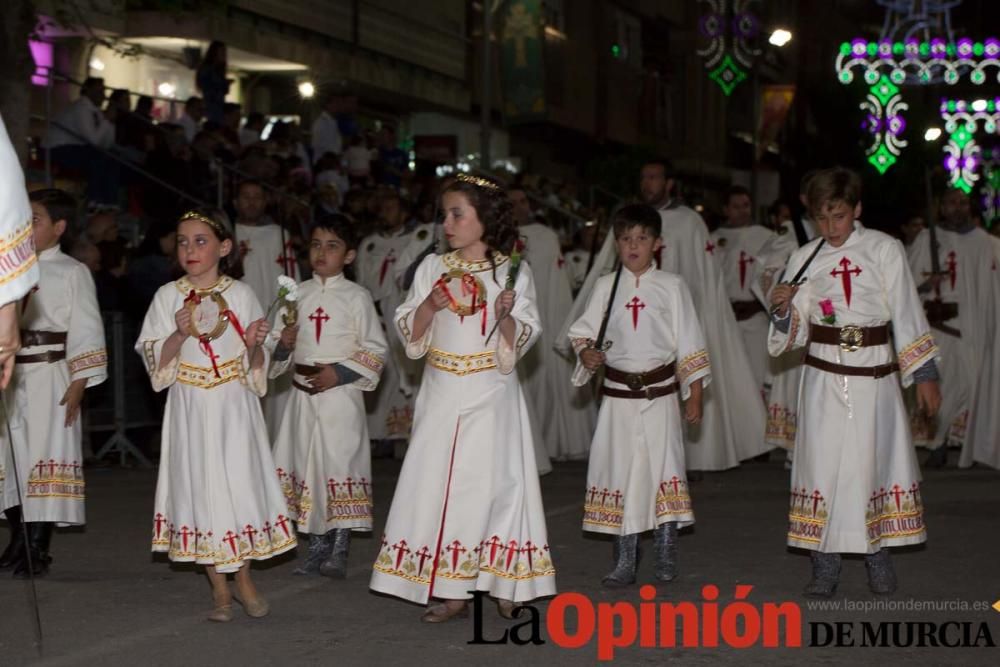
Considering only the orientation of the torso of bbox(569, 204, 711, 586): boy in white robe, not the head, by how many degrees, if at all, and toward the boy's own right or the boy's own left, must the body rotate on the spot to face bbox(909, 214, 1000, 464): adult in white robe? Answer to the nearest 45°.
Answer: approximately 135° to the boy's own left

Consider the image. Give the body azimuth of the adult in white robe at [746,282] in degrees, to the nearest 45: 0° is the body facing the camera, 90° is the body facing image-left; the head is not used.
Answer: approximately 0°

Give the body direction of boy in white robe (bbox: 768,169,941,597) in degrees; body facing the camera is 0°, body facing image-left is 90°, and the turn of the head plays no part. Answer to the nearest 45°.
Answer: approximately 0°

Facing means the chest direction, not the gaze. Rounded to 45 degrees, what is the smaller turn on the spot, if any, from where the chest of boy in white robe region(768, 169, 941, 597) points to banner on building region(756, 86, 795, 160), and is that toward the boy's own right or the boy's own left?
approximately 180°

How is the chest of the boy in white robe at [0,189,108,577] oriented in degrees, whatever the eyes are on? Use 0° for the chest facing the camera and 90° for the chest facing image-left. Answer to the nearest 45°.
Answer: approximately 45°

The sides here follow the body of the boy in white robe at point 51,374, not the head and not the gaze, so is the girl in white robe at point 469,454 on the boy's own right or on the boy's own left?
on the boy's own left
